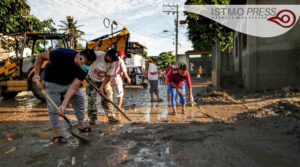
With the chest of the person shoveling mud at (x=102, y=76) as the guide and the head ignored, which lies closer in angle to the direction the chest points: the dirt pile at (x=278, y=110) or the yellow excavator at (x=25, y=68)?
the dirt pile

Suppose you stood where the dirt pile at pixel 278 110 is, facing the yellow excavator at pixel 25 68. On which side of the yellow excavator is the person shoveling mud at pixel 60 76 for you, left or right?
left

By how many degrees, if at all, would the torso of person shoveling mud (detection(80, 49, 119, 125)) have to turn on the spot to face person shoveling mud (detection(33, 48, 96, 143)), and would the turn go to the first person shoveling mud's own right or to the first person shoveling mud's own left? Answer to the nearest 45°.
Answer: approximately 90° to the first person shoveling mud's own right

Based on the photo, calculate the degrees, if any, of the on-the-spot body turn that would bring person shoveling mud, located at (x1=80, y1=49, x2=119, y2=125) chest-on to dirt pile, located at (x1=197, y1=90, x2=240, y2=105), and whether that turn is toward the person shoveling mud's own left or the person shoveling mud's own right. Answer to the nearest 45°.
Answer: approximately 90° to the person shoveling mud's own left

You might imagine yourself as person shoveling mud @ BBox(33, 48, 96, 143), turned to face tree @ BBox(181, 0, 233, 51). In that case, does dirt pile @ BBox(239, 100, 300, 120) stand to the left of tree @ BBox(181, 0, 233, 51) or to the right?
right

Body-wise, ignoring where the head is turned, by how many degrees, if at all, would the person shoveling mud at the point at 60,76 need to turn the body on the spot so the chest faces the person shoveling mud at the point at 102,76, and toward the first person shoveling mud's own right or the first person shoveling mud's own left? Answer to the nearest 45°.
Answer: approximately 90° to the first person shoveling mud's own left

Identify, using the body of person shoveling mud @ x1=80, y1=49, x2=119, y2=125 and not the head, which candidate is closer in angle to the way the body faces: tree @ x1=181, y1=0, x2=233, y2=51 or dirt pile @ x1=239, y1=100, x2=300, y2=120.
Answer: the dirt pile
